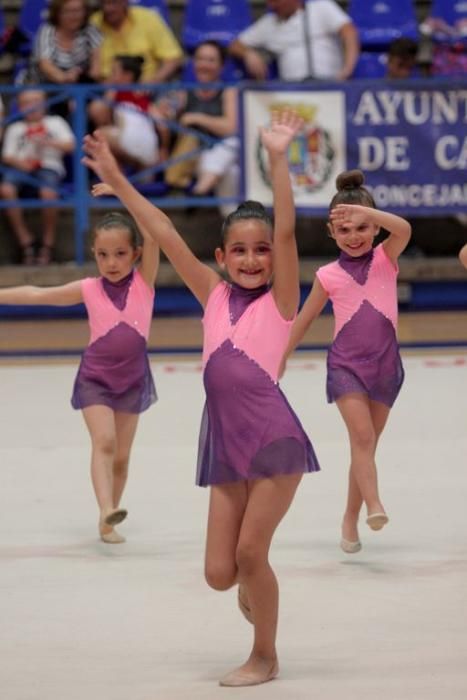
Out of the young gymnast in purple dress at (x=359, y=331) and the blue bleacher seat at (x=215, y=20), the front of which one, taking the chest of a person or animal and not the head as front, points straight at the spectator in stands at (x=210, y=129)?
the blue bleacher seat

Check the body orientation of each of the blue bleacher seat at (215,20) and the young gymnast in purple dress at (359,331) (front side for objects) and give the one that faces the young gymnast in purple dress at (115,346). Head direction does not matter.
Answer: the blue bleacher seat

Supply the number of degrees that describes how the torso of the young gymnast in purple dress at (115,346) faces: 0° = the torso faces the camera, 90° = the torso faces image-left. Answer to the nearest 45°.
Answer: approximately 0°

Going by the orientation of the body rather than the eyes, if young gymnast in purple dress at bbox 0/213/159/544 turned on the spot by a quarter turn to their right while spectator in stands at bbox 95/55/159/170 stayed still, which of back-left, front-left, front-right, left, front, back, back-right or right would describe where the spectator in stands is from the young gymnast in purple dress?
right

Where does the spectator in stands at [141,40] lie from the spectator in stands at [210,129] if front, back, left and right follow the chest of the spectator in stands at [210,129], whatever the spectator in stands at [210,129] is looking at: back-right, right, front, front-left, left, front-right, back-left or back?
right

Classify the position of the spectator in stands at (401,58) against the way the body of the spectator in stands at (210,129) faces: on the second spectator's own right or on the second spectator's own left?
on the second spectator's own left

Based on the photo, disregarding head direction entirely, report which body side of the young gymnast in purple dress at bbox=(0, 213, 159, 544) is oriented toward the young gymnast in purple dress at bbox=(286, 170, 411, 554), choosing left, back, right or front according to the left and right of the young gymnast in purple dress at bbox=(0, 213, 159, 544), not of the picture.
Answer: left

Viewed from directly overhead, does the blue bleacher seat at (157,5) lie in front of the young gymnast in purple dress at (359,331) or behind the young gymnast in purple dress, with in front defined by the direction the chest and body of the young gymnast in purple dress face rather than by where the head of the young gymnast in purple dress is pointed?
behind

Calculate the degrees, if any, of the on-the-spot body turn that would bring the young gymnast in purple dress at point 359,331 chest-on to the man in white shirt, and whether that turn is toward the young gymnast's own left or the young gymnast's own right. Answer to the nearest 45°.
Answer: approximately 180°

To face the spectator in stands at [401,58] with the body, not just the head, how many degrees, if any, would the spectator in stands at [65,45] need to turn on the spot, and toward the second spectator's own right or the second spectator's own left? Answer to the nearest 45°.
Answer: approximately 90° to the second spectator's own left

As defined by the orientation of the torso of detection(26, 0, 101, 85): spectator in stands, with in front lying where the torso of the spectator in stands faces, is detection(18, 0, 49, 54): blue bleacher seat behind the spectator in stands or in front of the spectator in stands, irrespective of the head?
behind
